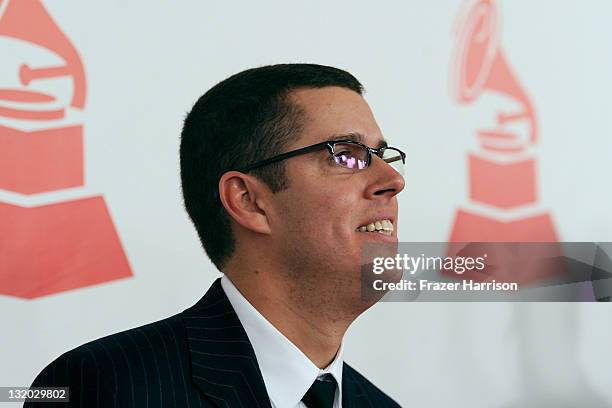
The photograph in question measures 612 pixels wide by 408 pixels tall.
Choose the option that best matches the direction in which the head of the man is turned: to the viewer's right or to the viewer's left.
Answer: to the viewer's right

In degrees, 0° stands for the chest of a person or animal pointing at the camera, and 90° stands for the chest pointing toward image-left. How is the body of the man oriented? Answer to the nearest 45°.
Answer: approximately 315°
